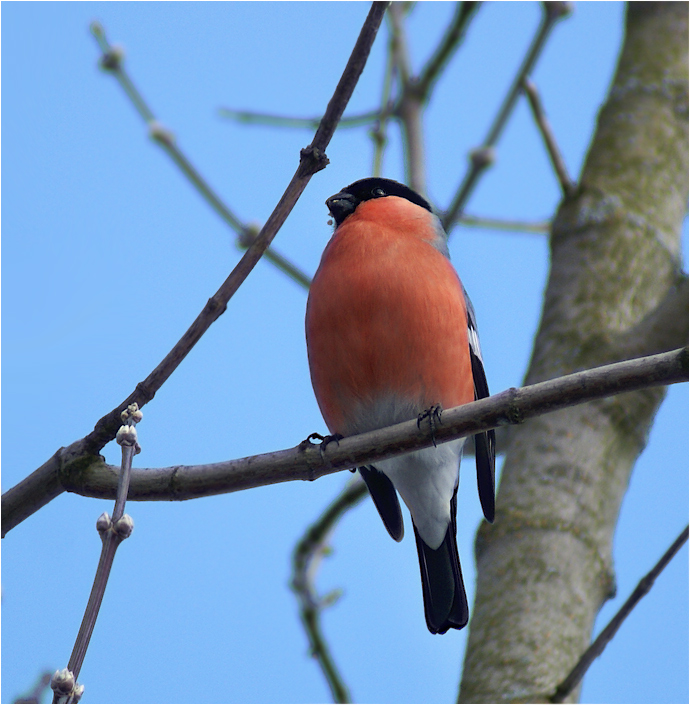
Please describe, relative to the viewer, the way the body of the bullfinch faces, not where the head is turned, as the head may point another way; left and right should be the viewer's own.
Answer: facing the viewer and to the left of the viewer
